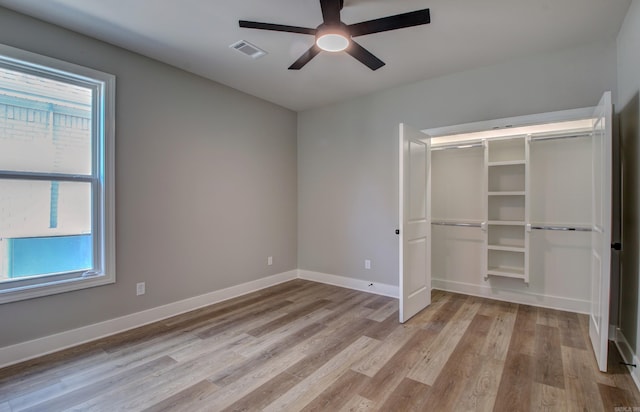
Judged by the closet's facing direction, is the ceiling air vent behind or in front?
in front

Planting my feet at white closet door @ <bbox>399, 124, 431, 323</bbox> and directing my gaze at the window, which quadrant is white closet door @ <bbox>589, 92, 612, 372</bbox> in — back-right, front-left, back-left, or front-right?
back-left

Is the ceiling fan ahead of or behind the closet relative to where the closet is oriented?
ahead

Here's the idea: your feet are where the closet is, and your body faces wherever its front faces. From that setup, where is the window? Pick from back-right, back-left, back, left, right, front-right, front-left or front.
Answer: front-right

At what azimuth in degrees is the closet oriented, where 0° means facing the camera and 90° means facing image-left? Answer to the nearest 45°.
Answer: approximately 0°
